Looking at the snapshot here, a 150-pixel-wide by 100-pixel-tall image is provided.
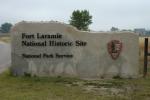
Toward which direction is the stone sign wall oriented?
toward the camera
